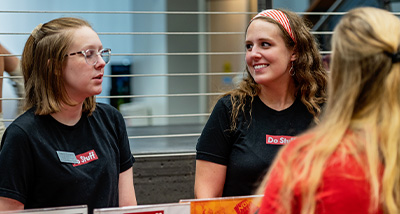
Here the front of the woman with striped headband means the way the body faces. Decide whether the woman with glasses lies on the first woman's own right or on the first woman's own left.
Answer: on the first woman's own right

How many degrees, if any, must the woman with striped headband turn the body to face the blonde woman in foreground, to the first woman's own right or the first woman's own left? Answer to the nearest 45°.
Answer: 0° — they already face them

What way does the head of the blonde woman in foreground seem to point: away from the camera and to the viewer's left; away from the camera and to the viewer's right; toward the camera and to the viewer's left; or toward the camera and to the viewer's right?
away from the camera and to the viewer's left

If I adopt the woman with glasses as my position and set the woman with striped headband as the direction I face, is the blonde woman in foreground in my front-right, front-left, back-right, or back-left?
front-right

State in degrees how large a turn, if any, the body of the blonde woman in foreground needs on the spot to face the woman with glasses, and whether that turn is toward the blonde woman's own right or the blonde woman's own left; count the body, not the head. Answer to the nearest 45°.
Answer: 0° — they already face them

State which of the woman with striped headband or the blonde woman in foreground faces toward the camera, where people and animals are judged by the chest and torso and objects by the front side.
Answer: the woman with striped headband

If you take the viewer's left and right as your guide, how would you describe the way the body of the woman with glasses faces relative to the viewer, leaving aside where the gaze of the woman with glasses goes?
facing the viewer and to the right of the viewer

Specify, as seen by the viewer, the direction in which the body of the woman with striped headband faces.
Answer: toward the camera

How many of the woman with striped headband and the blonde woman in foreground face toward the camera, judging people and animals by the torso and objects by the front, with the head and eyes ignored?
1

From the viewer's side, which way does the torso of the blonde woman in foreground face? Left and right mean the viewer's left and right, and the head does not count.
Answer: facing away from the viewer and to the left of the viewer

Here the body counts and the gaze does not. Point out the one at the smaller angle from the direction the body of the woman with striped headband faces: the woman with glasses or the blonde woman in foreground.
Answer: the blonde woman in foreground

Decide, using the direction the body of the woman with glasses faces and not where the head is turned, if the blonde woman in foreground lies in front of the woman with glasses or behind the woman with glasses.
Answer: in front

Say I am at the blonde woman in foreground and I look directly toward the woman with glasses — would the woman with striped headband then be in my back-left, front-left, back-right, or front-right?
front-right

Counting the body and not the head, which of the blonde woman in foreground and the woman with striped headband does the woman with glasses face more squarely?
the blonde woman in foreground
